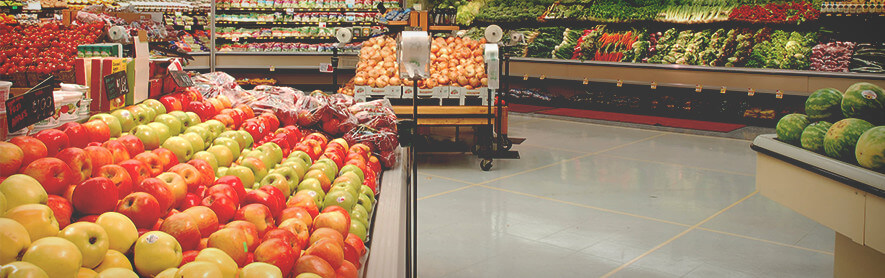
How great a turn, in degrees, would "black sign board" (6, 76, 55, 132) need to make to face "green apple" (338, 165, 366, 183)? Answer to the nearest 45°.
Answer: approximately 90° to its left

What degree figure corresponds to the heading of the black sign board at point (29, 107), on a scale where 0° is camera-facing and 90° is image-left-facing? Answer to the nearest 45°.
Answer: approximately 315°

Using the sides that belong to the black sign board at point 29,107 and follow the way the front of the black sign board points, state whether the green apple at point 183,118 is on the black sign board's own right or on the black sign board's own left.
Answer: on the black sign board's own left

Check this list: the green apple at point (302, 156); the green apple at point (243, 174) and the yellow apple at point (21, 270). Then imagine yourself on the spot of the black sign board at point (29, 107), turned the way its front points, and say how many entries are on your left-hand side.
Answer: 2

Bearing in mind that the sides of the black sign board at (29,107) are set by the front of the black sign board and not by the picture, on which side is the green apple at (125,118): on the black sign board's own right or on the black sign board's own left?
on the black sign board's own left
